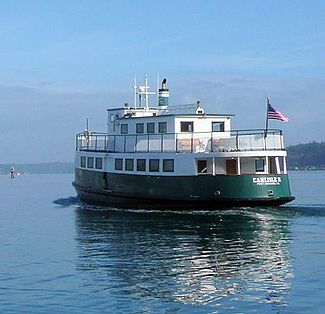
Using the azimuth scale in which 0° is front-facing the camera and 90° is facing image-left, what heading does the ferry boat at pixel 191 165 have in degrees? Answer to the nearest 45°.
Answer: approximately 135°
